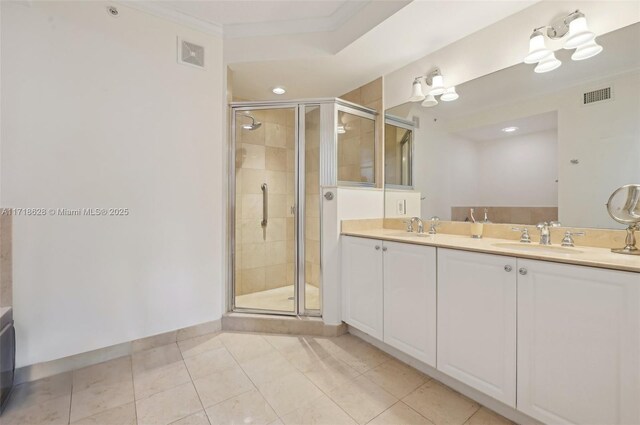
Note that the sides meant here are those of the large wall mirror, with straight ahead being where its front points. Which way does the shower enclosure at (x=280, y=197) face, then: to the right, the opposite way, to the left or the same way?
to the left

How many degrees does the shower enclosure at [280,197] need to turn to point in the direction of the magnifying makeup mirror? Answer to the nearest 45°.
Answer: approximately 45° to its left

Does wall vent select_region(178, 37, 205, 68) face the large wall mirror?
yes

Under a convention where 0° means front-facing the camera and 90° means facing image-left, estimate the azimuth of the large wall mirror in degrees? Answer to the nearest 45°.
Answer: approximately 45°

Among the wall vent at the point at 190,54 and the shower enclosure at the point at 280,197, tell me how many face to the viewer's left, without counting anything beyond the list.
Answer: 0

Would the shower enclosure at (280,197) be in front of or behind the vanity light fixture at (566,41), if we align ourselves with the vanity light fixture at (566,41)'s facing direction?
in front

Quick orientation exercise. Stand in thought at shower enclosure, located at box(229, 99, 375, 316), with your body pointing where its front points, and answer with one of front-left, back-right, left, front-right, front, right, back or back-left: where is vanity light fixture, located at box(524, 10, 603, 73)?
front-left
